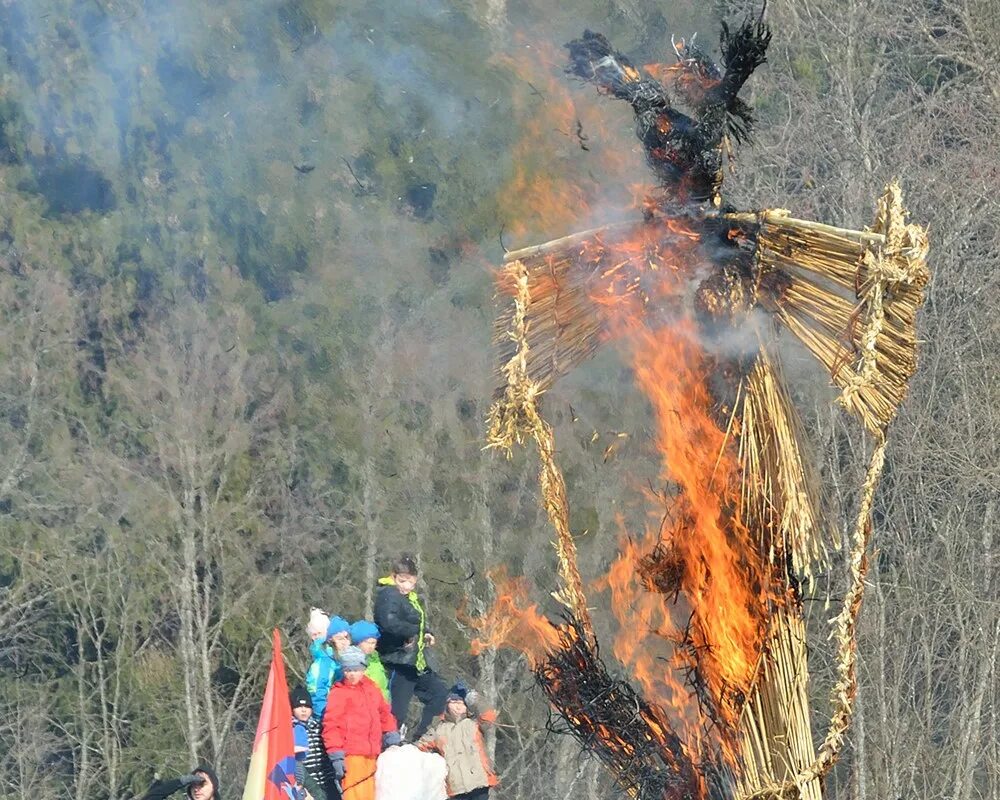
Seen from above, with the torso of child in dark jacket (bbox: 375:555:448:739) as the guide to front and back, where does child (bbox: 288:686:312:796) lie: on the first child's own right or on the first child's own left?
on the first child's own right

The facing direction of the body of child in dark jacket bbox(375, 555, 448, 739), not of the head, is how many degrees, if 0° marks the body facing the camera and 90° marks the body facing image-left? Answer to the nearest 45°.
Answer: approximately 315°

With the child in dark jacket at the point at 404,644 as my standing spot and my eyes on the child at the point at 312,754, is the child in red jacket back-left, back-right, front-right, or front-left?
front-left

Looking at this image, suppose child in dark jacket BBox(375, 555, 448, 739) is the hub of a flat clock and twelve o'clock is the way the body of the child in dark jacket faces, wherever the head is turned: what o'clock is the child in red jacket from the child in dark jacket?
The child in red jacket is roughly at 2 o'clock from the child in dark jacket.
